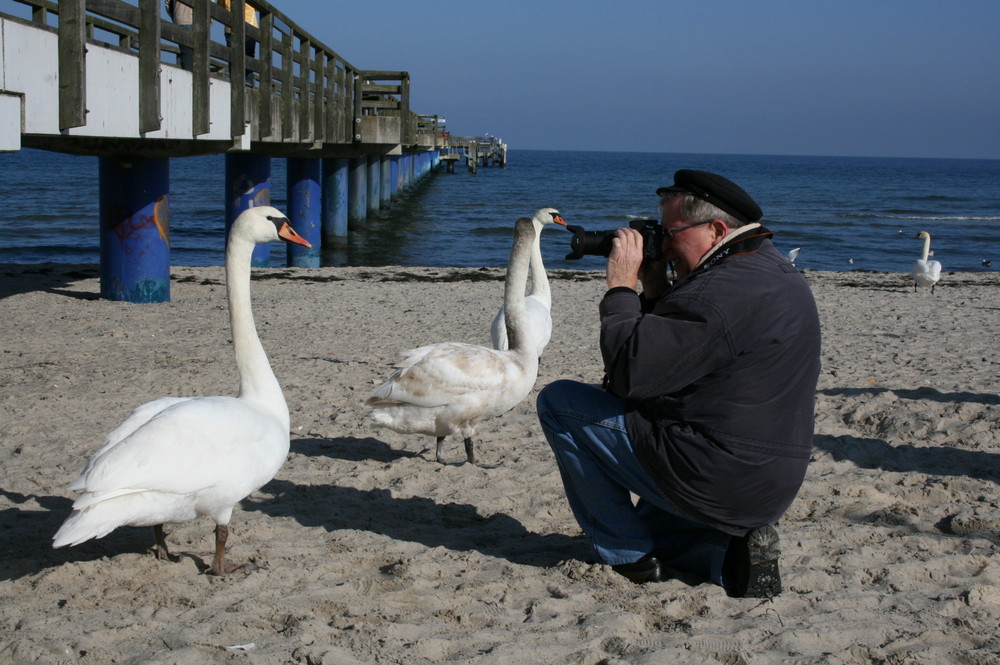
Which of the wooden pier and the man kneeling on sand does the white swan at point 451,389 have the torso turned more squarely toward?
the man kneeling on sand

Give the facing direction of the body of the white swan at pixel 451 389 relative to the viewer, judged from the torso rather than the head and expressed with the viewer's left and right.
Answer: facing to the right of the viewer

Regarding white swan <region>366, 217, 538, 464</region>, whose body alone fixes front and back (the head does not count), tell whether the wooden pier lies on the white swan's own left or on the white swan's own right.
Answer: on the white swan's own left

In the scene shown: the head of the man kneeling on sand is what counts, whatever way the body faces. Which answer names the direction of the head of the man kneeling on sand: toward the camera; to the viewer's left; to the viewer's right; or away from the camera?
to the viewer's left

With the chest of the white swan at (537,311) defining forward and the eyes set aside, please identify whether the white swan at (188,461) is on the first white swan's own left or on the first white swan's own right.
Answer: on the first white swan's own right
